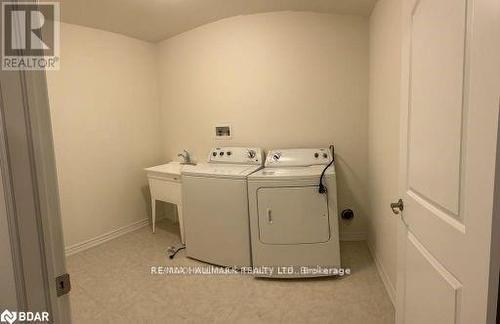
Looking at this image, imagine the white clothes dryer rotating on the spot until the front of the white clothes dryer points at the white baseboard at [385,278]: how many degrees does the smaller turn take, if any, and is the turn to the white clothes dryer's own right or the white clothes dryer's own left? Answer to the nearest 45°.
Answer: approximately 90° to the white clothes dryer's own left

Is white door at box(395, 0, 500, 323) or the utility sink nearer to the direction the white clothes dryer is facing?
the white door

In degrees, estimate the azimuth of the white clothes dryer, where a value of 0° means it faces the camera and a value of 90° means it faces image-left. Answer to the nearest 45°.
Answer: approximately 0°

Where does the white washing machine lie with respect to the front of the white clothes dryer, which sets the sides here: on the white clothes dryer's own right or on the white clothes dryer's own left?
on the white clothes dryer's own right

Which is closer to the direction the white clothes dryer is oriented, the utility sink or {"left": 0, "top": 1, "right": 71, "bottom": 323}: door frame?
the door frame

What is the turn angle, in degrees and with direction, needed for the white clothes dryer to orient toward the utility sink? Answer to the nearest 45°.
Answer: approximately 135° to its right

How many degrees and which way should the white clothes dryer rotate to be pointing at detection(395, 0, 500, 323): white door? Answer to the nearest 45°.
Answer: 0° — it already faces it
